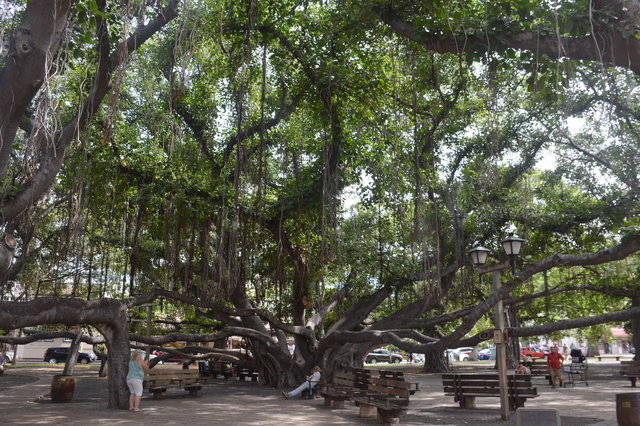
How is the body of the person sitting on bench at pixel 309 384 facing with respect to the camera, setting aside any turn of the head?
to the viewer's left

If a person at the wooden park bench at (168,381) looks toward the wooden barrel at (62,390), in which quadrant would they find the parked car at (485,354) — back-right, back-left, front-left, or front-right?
back-right
